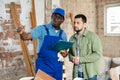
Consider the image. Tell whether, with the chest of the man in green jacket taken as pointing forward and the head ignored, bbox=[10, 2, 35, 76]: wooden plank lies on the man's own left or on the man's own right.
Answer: on the man's own right

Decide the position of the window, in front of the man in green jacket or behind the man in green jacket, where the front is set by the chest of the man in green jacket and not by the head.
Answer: behind

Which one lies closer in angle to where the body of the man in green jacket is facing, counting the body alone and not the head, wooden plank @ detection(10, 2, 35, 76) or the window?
the wooden plank

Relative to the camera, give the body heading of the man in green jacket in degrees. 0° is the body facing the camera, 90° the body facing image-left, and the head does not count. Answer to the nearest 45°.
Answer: approximately 45°
